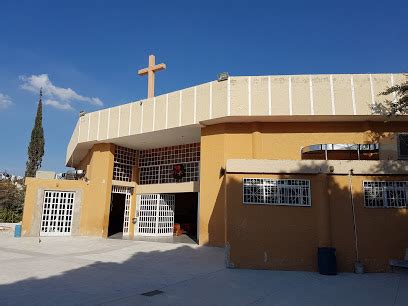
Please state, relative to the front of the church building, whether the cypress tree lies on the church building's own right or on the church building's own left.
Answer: on the church building's own right

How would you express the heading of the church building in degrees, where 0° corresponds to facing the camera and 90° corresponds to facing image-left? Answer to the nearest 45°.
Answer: approximately 45°

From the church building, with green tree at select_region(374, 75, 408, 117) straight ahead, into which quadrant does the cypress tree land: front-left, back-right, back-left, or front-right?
back-left

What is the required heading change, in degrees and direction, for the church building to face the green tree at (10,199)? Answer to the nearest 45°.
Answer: approximately 90° to its right

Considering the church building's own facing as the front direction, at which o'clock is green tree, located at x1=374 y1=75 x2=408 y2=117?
The green tree is roughly at 8 o'clock from the church building.
